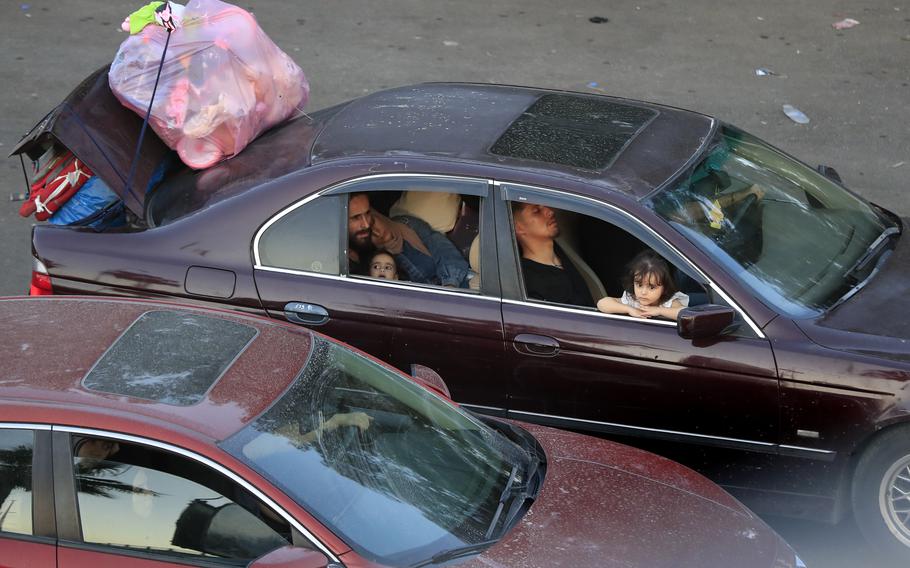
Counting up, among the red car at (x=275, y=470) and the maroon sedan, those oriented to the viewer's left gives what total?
0

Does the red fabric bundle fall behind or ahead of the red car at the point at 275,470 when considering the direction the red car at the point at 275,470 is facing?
behind

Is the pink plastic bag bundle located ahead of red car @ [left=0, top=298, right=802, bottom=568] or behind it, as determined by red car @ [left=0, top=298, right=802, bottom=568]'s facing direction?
behind

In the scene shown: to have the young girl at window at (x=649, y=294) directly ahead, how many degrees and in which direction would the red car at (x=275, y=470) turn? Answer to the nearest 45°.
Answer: approximately 90° to its left

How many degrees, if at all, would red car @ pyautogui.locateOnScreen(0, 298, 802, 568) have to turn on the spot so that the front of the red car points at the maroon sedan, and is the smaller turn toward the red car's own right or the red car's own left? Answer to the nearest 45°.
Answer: approximately 90° to the red car's own left

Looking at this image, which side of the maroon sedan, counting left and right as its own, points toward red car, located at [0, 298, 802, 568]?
right
